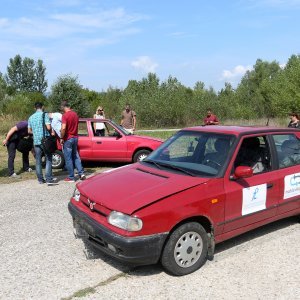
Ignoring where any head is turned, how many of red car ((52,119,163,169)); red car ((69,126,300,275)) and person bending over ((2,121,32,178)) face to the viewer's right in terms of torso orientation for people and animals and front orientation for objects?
2

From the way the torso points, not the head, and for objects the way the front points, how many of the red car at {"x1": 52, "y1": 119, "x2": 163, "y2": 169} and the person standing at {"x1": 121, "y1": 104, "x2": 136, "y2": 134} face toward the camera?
1

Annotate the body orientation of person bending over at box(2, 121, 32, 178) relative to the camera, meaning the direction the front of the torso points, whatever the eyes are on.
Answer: to the viewer's right

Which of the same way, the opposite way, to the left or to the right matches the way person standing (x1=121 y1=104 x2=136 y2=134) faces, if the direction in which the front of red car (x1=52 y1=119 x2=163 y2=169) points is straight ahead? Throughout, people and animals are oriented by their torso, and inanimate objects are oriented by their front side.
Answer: to the right

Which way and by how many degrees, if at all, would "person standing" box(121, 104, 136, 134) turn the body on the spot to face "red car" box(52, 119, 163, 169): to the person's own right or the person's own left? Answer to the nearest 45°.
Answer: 0° — they already face it

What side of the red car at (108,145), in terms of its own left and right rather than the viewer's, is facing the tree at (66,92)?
left

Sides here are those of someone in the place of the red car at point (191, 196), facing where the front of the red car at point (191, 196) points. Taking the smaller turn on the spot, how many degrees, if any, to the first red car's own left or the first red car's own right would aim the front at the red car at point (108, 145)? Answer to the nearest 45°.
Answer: approximately 135° to the first red car's own right

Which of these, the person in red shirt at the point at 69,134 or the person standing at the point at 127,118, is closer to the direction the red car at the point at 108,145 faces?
the person standing

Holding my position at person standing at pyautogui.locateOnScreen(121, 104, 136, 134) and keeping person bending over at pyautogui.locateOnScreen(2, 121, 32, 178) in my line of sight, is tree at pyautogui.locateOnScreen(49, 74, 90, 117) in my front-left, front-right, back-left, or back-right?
back-right

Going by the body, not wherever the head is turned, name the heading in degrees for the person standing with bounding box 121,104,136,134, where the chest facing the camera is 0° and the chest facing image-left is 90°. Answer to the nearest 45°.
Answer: approximately 0°

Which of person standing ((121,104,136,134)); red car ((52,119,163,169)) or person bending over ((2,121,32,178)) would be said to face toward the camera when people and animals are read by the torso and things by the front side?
person standing ((121,104,136,134))

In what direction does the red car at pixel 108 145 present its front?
to the viewer's right
